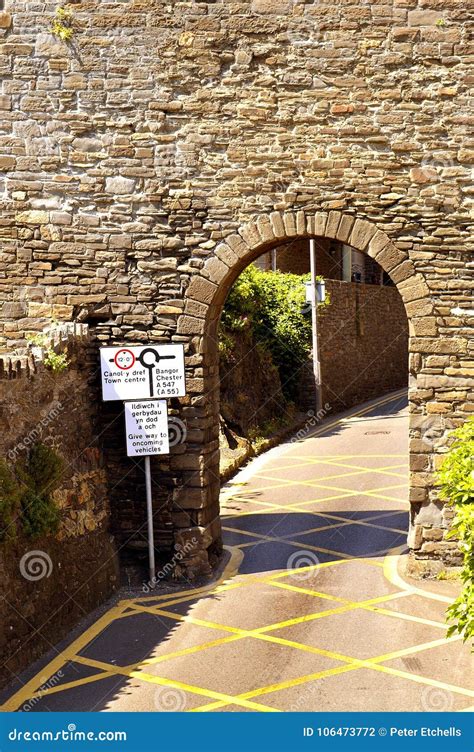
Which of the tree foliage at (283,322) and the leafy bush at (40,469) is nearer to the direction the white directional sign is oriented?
the leafy bush

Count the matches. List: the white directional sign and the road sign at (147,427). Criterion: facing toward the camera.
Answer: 2

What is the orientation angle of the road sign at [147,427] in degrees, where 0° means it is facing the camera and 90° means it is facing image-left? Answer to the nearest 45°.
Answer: approximately 0°

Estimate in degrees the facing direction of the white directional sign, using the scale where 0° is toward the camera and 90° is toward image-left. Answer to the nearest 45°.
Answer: approximately 0°

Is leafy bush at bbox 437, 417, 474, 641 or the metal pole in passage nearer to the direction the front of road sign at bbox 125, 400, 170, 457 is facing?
the leafy bush

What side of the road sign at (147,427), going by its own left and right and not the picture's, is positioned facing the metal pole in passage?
back

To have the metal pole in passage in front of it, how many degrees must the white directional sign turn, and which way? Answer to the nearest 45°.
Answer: approximately 180°

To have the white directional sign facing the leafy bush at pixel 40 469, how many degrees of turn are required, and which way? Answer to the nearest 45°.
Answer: approximately 45° to its right
